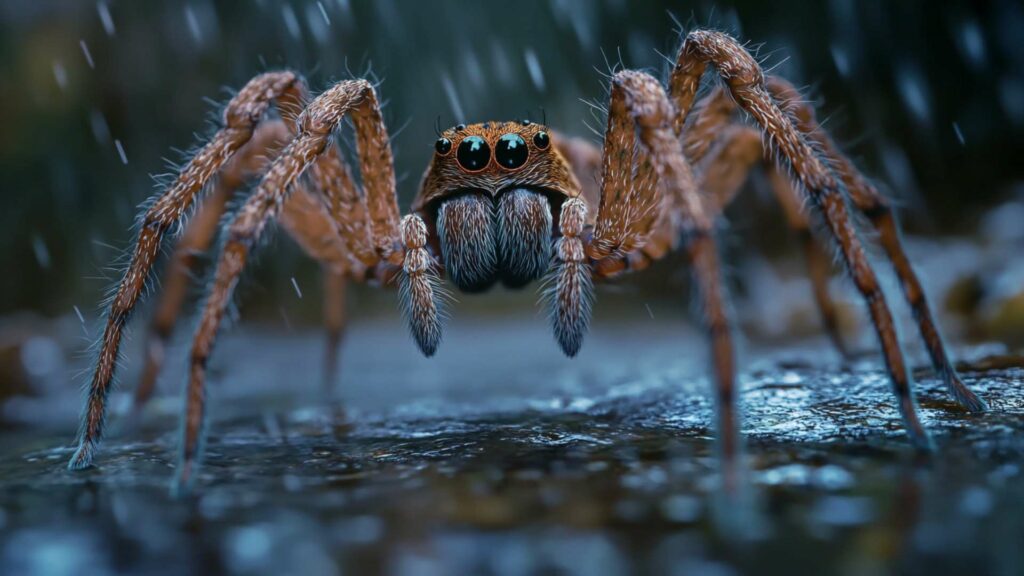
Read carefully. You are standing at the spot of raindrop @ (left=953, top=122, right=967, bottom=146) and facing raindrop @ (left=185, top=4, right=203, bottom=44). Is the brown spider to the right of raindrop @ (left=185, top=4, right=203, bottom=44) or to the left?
left

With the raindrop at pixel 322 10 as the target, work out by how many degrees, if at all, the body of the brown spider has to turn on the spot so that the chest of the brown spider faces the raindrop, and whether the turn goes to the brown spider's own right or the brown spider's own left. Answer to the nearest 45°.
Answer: approximately 180°

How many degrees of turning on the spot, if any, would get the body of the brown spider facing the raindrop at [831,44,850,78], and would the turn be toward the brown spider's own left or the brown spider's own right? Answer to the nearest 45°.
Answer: approximately 135° to the brown spider's own left

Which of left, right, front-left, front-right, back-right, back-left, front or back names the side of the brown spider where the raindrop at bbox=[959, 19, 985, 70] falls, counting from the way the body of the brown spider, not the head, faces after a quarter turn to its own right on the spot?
back-right

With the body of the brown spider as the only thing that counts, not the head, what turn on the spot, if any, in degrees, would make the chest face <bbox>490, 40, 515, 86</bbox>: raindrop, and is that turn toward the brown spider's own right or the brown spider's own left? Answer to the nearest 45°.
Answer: approximately 180°

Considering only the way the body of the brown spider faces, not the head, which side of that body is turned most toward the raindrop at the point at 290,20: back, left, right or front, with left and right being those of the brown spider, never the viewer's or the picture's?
back

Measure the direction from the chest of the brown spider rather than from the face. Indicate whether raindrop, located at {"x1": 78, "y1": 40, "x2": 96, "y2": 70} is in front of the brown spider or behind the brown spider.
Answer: behind

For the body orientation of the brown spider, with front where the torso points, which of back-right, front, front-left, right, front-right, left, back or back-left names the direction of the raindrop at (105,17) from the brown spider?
back-right

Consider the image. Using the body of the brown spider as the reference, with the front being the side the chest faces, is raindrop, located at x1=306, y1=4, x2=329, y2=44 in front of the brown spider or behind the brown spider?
behind

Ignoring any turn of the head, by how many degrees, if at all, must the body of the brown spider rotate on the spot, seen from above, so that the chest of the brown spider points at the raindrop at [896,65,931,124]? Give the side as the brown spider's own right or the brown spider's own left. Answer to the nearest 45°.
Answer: approximately 135° to the brown spider's own left

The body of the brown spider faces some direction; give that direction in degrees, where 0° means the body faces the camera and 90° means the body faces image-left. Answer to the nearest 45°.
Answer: approximately 0°
